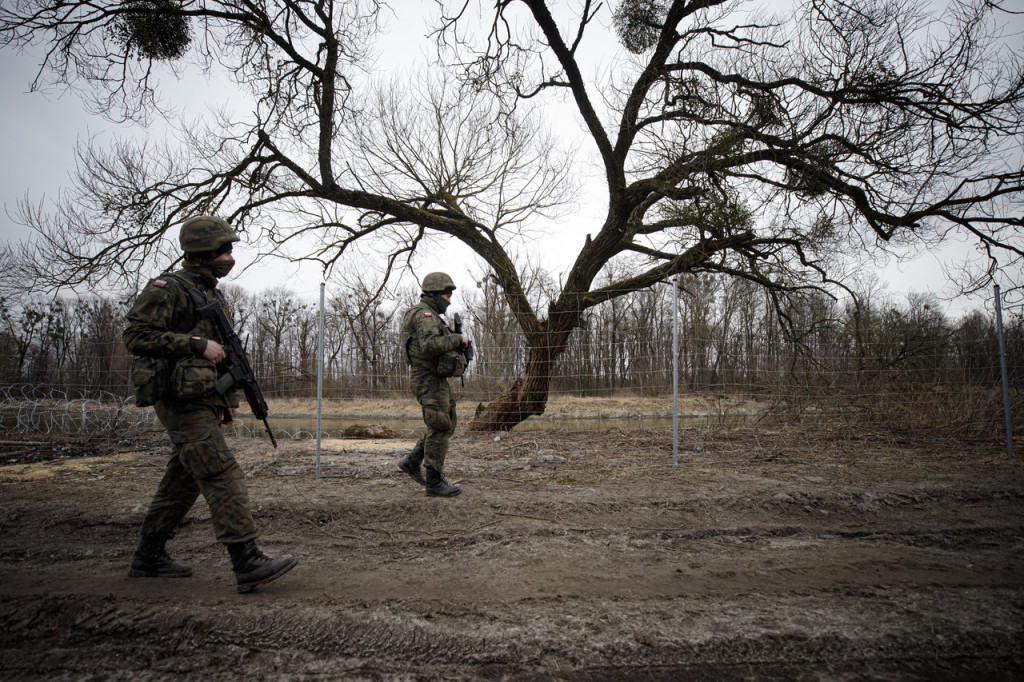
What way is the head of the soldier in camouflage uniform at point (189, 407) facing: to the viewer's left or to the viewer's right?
to the viewer's right

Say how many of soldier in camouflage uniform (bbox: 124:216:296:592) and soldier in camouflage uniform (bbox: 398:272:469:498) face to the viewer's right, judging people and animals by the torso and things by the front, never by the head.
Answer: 2

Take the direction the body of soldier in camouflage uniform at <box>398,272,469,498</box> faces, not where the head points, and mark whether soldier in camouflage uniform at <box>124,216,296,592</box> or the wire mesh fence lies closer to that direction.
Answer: the wire mesh fence

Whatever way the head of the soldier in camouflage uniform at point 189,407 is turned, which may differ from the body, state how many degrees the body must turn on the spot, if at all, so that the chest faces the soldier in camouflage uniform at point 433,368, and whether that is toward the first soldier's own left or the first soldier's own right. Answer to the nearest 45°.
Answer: approximately 45° to the first soldier's own left

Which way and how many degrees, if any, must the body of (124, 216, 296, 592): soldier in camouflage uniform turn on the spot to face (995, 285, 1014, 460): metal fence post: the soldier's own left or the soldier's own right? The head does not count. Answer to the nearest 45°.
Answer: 0° — they already face it

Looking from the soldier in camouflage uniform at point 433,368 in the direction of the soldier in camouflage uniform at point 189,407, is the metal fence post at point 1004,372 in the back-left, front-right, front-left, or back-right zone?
back-left

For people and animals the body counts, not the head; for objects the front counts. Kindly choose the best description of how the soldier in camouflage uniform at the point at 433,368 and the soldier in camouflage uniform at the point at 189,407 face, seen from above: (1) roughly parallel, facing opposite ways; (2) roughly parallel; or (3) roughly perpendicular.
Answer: roughly parallel

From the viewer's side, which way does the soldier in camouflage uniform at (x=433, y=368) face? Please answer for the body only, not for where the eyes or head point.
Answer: to the viewer's right

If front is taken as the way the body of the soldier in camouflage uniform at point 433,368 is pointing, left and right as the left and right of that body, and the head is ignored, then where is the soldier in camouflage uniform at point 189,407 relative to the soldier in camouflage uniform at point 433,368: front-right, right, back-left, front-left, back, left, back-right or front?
back-right

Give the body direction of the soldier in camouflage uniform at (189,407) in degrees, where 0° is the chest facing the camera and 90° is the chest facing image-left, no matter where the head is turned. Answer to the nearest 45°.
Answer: approximately 270°

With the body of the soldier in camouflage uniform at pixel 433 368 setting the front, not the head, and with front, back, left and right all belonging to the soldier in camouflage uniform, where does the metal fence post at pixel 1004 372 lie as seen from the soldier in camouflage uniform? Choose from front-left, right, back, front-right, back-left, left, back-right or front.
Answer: front
